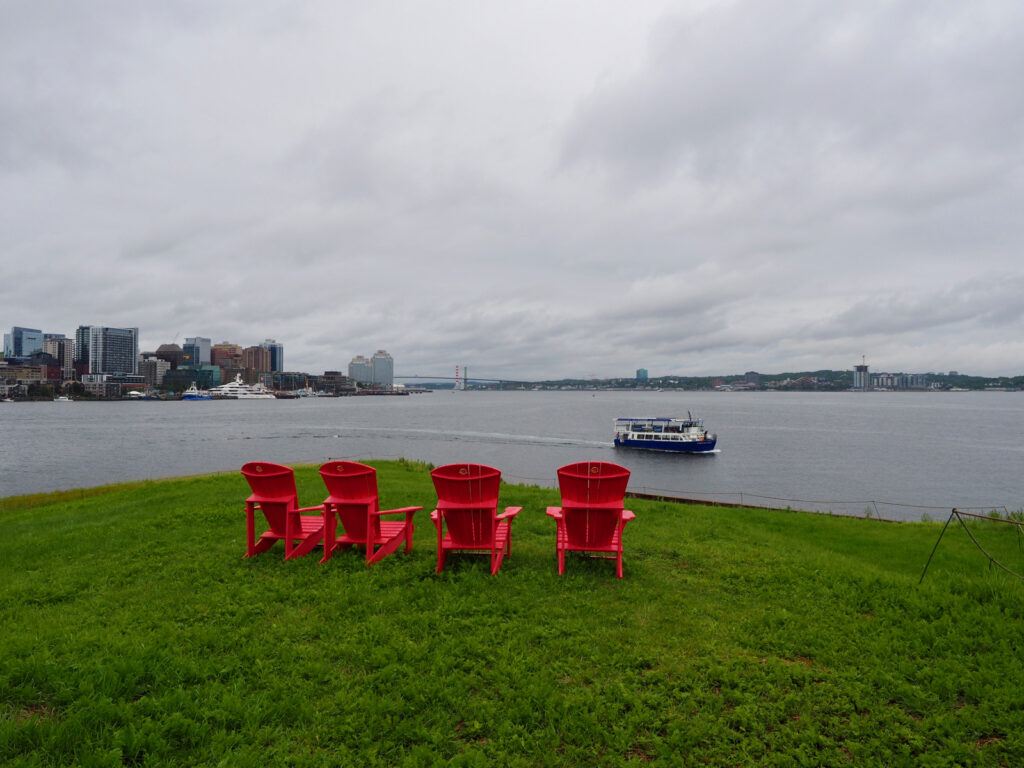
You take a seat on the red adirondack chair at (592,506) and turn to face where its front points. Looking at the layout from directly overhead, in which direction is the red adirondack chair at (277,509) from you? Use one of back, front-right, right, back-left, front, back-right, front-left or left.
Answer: left

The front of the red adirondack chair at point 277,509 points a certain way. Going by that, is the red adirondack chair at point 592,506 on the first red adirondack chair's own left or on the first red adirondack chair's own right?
on the first red adirondack chair's own right

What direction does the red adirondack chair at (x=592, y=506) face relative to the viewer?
away from the camera

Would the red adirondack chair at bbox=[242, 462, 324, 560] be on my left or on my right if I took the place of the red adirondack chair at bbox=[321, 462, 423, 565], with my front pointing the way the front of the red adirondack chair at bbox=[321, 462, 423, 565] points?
on my left

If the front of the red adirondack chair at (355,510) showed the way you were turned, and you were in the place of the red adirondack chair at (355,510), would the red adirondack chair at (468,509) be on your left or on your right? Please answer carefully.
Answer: on your right

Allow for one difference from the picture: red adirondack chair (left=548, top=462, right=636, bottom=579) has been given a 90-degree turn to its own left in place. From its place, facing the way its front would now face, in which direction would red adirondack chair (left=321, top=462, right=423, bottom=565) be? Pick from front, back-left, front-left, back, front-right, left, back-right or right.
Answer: front

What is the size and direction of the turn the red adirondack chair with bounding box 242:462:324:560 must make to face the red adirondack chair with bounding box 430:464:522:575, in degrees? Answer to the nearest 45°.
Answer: approximately 90° to its right

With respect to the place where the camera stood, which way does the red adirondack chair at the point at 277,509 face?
facing away from the viewer and to the right of the viewer

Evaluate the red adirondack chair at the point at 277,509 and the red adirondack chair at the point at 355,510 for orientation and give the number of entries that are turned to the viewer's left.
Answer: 0
